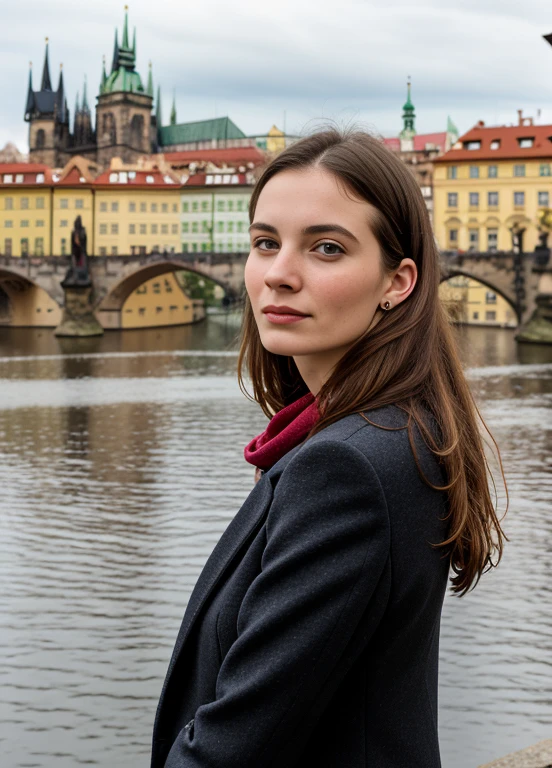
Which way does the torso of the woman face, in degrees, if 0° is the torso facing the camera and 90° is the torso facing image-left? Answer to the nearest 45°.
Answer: approximately 90°
